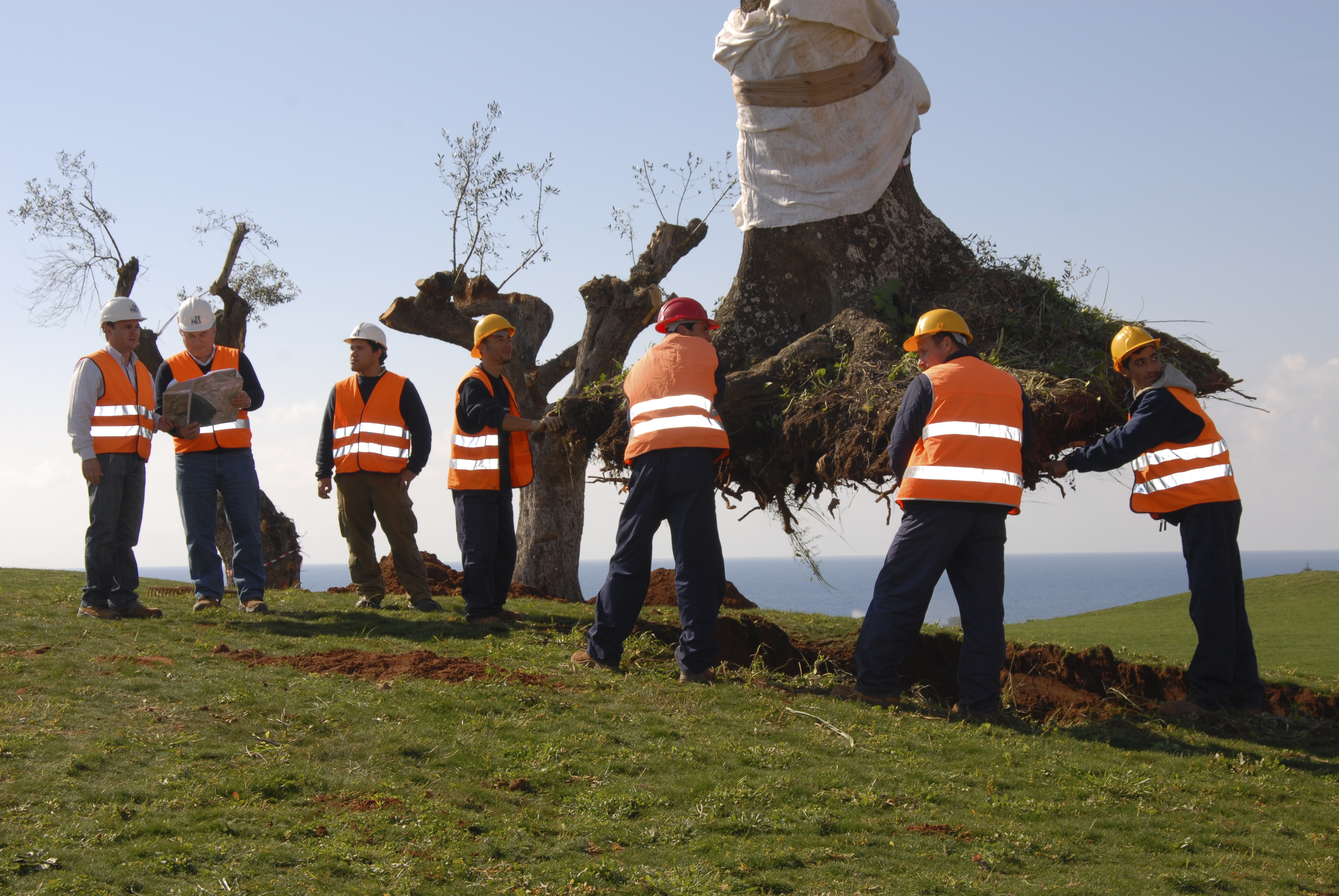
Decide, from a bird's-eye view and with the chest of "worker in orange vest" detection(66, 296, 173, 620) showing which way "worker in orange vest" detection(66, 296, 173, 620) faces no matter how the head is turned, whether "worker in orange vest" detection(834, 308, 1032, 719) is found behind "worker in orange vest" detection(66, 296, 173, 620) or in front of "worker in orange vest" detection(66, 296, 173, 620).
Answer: in front

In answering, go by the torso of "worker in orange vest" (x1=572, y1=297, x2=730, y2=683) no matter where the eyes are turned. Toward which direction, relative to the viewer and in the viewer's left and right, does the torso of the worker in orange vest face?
facing away from the viewer

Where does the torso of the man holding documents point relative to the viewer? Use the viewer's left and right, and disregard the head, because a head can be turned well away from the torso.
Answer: facing the viewer

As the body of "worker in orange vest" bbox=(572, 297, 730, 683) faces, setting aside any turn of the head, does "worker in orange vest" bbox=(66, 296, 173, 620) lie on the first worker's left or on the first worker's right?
on the first worker's left

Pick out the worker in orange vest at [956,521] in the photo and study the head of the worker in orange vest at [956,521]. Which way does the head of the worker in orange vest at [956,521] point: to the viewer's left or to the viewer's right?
to the viewer's left

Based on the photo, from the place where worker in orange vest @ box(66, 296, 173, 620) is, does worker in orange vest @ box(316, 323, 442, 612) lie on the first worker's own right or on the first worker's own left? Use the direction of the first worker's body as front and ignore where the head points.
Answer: on the first worker's own left

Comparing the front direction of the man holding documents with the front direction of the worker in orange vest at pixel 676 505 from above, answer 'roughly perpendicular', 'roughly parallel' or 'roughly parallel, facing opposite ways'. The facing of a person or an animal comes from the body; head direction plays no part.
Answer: roughly parallel, facing opposite ways

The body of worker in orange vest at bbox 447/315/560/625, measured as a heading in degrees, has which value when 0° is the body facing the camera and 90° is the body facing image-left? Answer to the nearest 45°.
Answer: approximately 270°

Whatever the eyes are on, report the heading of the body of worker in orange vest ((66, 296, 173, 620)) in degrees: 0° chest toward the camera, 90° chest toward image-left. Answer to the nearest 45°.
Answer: approximately 315°

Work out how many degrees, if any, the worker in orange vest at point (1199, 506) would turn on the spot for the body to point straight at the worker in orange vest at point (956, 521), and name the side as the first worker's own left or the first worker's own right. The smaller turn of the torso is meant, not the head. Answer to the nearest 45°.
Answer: approximately 45° to the first worker's own left

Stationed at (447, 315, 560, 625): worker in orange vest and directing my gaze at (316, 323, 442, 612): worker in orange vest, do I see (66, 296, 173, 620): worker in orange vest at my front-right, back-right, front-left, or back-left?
front-left

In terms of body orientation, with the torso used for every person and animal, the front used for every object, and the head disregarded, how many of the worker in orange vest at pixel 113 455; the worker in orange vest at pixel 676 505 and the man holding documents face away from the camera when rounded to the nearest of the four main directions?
1

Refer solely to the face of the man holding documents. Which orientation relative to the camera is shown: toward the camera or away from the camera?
toward the camera

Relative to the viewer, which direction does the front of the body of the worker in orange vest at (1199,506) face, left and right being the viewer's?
facing to the left of the viewer

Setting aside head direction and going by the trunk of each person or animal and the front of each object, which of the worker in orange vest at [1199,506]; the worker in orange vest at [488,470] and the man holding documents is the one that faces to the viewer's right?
the worker in orange vest at [488,470]
